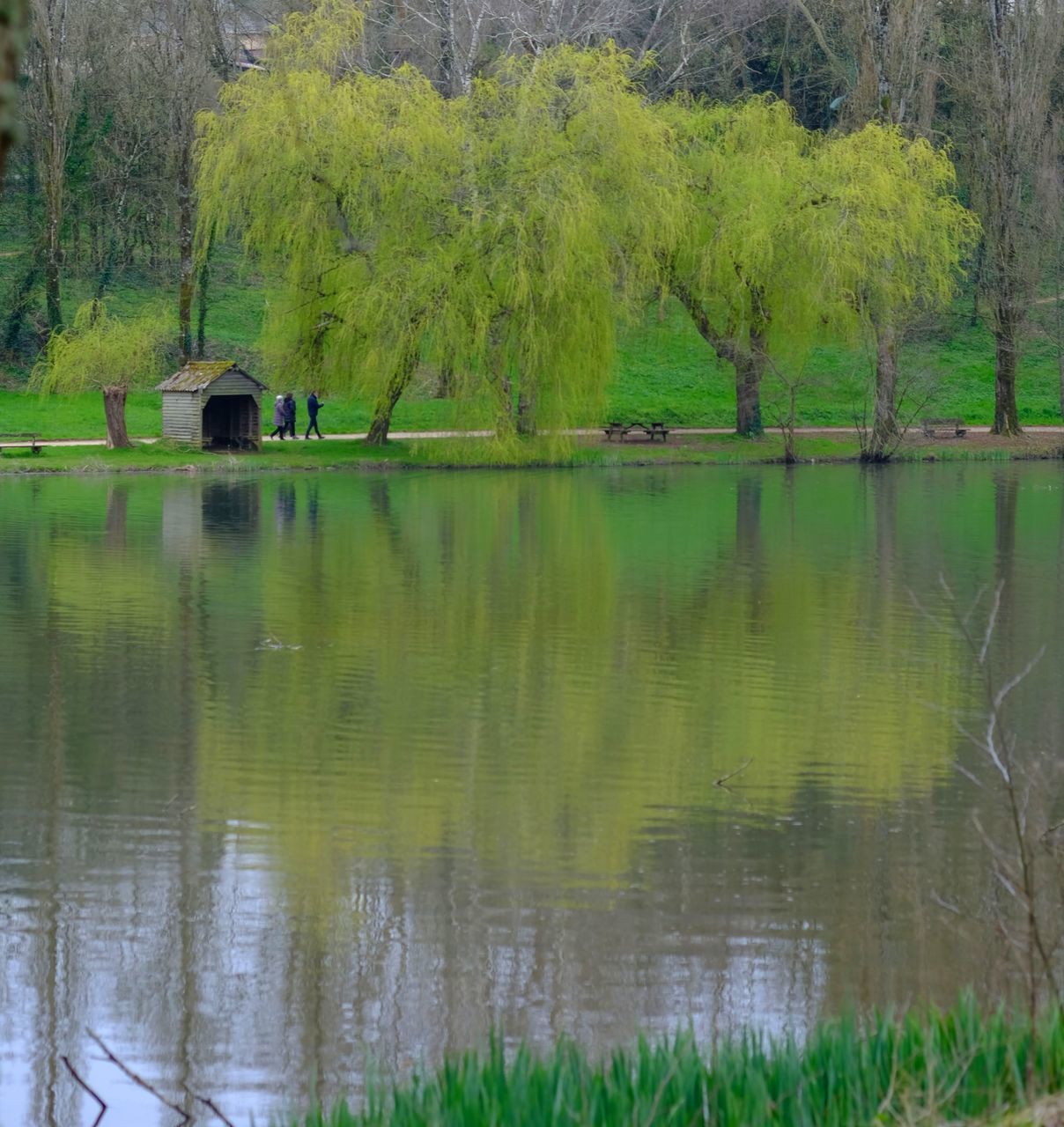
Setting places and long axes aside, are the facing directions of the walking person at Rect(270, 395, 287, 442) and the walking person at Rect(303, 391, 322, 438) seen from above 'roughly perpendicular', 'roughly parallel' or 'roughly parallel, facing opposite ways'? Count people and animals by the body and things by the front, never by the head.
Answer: roughly parallel

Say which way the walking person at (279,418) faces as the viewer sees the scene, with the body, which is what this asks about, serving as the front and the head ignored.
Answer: to the viewer's right

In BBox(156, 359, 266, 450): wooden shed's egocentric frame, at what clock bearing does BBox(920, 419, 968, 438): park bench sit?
The park bench is roughly at 10 o'clock from the wooden shed.

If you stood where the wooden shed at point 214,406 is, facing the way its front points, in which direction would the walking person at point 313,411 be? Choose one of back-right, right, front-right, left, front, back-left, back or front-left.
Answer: left

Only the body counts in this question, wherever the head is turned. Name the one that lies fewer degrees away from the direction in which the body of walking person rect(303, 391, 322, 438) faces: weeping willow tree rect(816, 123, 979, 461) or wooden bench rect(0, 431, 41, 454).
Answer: the weeping willow tree

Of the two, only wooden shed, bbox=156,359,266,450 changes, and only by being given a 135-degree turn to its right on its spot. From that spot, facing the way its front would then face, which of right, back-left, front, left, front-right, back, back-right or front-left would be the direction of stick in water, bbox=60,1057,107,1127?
left

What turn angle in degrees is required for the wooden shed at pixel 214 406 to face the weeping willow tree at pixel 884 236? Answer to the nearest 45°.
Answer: approximately 45° to its left

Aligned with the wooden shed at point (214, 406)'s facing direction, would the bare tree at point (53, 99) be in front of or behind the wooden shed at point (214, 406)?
behind

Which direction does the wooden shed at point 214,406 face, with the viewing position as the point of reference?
facing the viewer and to the right of the viewer

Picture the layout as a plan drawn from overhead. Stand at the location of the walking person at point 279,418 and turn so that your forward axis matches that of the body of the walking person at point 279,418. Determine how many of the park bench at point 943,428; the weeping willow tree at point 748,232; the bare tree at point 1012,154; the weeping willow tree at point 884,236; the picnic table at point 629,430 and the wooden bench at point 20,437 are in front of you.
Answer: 5

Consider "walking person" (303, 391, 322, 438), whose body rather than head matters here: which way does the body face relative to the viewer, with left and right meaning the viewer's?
facing to the right of the viewer

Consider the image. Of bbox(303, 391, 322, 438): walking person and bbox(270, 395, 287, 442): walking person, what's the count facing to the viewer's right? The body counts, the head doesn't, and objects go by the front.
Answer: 2

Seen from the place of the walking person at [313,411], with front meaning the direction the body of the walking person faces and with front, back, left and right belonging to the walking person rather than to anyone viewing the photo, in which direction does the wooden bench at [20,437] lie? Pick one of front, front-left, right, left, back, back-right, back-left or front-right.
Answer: back

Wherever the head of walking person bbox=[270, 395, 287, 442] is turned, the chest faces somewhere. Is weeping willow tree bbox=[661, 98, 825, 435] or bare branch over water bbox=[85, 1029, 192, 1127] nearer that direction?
the weeping willow tree

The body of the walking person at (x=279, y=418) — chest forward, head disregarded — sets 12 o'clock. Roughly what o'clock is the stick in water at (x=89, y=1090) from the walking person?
The stick in water is roughly at 3 o'clock from the walking person.
